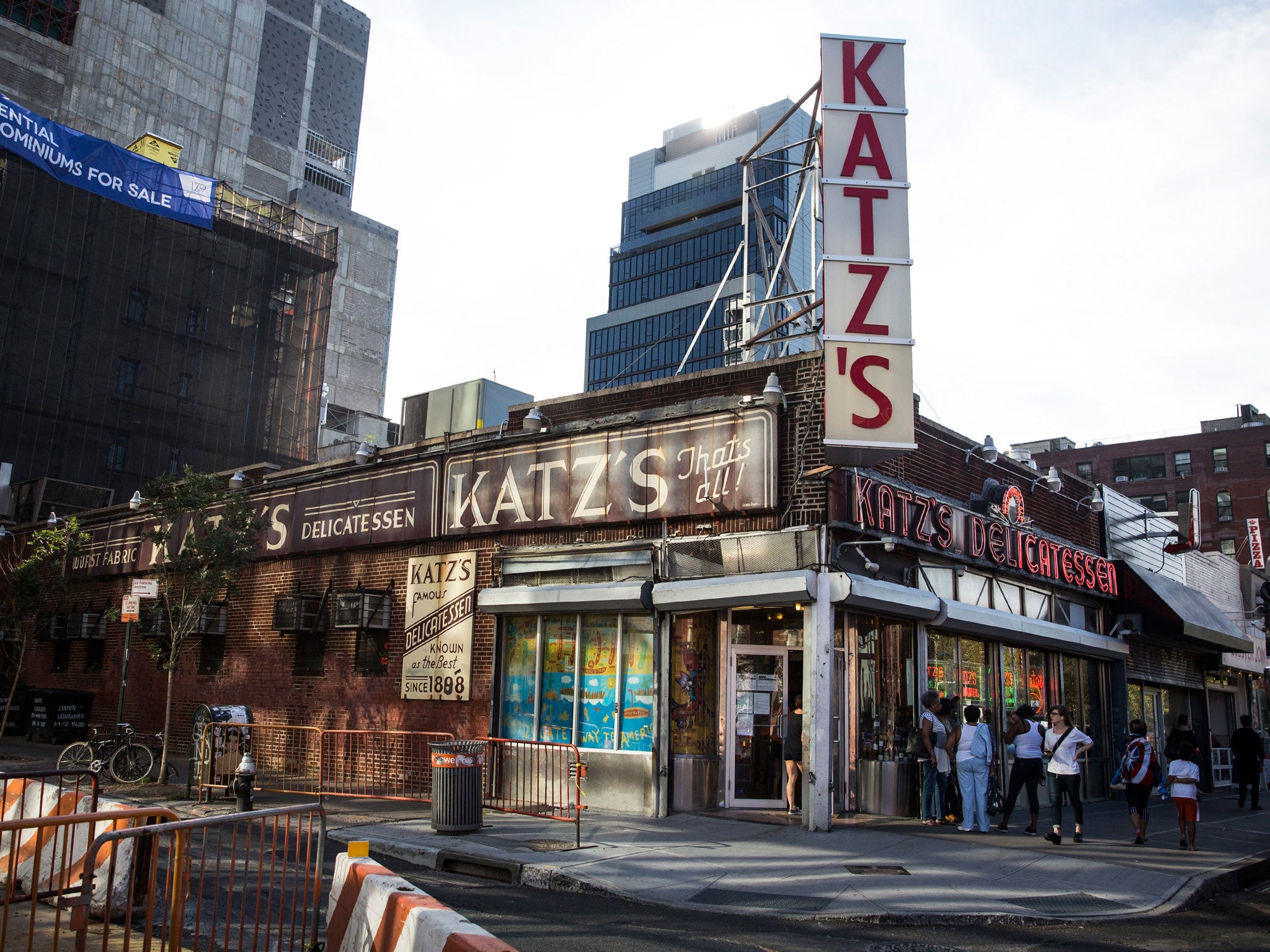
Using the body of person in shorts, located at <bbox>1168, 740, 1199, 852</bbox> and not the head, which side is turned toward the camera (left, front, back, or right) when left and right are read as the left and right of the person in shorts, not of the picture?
back

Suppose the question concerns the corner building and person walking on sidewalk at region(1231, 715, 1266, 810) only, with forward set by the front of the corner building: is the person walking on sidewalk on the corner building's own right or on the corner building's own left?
on the corner building's own left

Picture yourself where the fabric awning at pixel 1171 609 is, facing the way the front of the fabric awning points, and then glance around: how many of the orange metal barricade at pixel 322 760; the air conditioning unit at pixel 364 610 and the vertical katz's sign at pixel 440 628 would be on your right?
3

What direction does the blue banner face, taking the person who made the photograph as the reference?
facing the viewer and to the right of the viewer

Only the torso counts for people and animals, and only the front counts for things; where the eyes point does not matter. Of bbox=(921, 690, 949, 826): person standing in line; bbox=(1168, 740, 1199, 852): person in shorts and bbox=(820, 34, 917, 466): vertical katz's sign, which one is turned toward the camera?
the vertical katz's sign

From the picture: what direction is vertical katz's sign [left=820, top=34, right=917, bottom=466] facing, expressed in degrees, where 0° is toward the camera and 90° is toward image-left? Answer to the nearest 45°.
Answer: approximately 0°

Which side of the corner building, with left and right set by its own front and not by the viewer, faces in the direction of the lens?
front

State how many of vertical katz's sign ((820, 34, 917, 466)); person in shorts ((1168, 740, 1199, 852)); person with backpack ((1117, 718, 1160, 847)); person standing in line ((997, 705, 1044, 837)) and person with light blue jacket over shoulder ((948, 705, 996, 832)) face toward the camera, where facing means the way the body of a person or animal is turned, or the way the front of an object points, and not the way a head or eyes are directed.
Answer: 1

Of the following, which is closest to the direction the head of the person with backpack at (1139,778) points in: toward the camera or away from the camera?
away from the camera

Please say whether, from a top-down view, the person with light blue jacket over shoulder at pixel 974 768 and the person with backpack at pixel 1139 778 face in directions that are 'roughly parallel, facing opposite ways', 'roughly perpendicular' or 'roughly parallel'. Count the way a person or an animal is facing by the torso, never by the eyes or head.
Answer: roughly parallel

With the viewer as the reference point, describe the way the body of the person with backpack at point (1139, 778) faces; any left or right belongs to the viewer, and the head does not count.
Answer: facing away from the viewer
